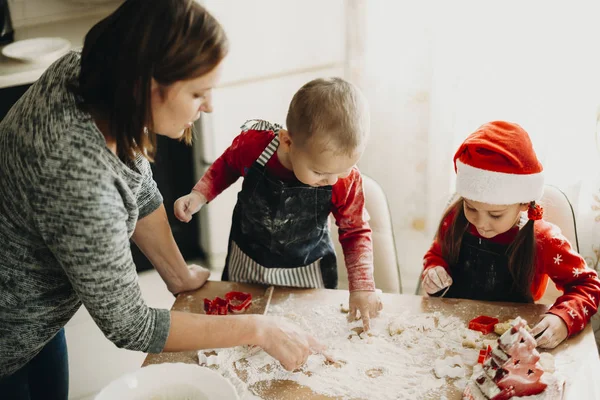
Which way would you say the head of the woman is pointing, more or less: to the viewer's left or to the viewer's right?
to the viewer's right

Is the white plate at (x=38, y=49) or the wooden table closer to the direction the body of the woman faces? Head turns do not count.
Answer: the wooden table

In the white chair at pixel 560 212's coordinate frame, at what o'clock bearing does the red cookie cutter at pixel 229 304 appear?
The red cookie cutter is roughly at 2 o'clock from the white chair.

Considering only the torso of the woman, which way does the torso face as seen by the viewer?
to the viewer's right

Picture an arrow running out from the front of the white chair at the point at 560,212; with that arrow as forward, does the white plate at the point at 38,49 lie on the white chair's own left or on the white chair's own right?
on the white chair's own right

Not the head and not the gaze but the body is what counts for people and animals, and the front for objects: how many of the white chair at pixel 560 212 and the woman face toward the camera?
1

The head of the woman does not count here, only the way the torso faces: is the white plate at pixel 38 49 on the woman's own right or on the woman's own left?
on the woman's own left

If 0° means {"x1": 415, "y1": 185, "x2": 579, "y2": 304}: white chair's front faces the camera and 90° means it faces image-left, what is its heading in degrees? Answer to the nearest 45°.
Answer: approximately 0°
